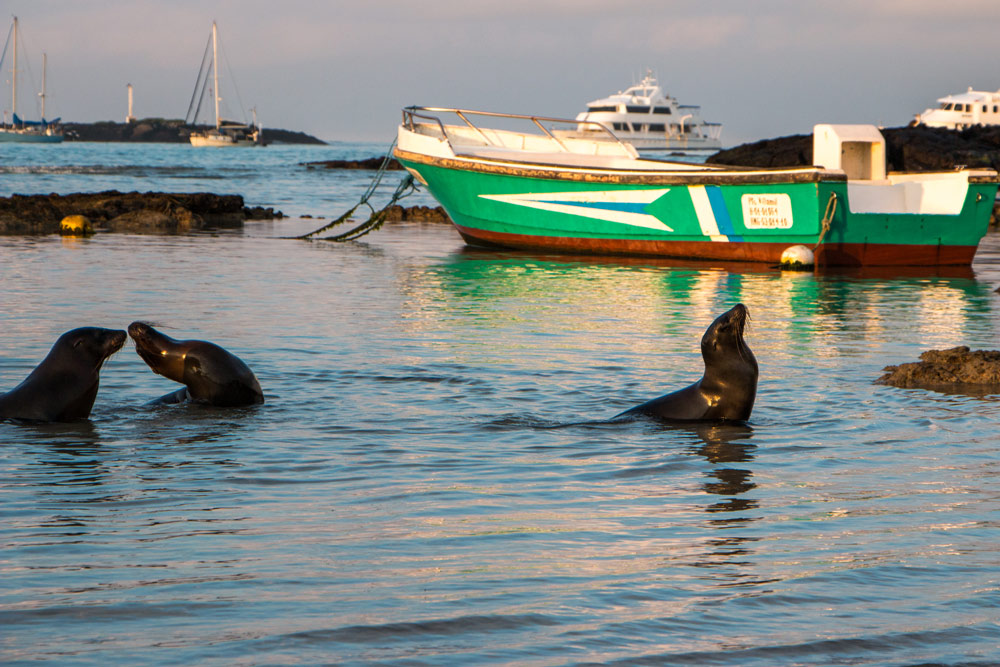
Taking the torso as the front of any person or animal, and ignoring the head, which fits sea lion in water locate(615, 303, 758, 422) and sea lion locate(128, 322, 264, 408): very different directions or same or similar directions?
very different directions

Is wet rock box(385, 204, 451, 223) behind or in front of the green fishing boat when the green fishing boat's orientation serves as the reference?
in front

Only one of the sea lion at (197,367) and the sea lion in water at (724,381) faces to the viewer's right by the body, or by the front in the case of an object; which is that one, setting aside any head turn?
the sea lion in water

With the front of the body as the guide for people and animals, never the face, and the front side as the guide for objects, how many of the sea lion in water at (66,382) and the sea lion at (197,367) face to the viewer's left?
1

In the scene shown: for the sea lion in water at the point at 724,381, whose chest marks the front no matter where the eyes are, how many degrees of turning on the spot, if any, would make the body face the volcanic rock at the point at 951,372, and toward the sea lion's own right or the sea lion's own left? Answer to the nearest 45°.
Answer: approximately 45° to the sea lion's own left

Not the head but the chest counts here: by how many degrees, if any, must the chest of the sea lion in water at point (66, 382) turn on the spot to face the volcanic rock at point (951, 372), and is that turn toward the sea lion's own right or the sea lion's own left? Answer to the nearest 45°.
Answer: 0° — it already faces it

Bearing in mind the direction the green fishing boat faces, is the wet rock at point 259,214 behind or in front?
in front

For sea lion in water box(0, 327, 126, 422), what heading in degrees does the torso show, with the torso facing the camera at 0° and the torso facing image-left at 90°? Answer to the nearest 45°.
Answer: approximately 270°

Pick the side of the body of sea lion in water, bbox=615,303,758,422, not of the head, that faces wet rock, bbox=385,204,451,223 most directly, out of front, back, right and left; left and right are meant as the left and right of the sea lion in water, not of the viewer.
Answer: left

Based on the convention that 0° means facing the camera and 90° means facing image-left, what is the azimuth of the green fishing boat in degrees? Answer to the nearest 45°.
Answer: approximately 135°

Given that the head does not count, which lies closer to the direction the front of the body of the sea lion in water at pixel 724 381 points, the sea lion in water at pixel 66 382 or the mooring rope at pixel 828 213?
the mooring rope

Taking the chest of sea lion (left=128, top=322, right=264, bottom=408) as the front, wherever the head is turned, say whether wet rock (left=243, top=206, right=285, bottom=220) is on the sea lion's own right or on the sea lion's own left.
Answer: on the sea lion's own right
